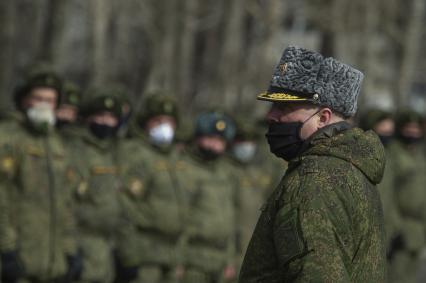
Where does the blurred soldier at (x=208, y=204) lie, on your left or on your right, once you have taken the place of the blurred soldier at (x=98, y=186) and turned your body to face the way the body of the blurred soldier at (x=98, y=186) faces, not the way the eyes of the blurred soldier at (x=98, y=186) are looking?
on your left

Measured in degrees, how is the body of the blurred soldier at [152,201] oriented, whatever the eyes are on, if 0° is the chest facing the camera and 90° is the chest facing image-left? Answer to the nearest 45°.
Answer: approximately 315°

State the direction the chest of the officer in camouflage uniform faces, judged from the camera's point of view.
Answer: to the viewer's left

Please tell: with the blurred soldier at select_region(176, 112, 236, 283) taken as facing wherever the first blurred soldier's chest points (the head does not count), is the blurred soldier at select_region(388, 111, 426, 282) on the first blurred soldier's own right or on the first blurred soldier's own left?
on the first blurred soldier's own left

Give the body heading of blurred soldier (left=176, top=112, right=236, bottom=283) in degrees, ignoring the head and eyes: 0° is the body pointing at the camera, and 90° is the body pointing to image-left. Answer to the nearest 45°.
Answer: approximately 315°
